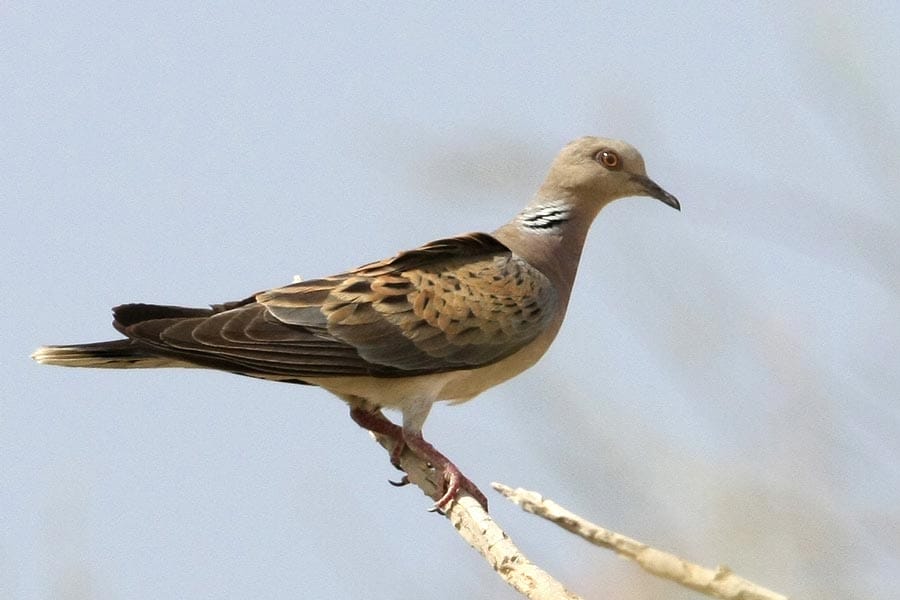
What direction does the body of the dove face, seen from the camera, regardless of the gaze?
to the viewer's right
